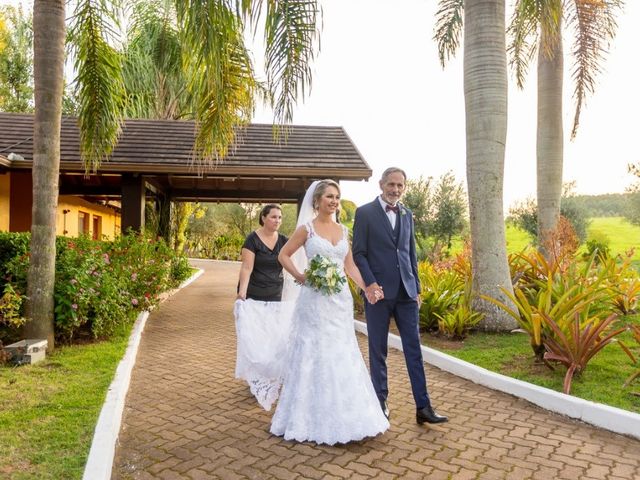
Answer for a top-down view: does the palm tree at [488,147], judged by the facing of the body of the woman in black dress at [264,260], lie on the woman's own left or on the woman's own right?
on the woman's own left

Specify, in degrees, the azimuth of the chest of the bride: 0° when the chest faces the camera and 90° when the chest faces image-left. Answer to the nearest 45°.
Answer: approximately 315°

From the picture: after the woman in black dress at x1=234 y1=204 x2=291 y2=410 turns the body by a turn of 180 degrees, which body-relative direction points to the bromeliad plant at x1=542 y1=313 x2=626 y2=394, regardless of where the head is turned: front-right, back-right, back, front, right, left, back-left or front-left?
back-right

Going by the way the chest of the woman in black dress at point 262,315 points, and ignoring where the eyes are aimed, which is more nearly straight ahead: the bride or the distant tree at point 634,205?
the bride

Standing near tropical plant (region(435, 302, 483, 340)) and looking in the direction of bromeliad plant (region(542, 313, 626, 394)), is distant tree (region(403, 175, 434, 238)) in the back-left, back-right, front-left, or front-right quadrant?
back-left

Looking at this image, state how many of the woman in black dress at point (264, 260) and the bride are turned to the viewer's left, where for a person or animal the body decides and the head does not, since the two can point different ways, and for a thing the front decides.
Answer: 0

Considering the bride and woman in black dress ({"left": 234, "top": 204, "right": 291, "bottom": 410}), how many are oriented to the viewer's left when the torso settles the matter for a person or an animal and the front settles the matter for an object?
0

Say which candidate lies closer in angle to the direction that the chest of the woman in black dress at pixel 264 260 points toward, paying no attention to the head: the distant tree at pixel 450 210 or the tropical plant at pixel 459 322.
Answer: the tropical plant

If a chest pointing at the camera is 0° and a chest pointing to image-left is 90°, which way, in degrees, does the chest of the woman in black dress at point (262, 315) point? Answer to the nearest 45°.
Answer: approximately 315°

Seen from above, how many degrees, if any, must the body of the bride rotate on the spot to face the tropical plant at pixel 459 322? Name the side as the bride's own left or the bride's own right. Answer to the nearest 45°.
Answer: approximately 90° to the bride's own left

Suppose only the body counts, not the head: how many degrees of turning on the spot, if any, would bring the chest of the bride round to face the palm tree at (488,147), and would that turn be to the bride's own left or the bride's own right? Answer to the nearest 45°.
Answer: approximately 90° to the bride's own left

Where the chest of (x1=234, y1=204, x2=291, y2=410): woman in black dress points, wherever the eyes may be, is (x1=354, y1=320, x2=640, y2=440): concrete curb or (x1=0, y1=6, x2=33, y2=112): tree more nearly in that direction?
the concrete curb

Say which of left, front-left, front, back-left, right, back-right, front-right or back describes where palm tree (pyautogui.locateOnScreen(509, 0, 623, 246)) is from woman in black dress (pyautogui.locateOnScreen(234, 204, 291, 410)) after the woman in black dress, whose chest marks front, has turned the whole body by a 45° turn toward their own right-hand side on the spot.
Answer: back-left

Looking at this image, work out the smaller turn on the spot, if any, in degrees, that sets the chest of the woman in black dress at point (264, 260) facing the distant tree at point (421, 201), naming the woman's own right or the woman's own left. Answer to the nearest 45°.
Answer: approximately 90° to the woman's own left

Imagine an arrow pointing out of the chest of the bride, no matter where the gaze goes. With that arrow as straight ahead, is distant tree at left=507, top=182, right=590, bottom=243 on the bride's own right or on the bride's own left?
on the bride's own left

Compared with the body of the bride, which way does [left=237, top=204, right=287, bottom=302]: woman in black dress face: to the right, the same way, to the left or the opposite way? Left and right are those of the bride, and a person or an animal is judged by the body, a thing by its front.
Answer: the same way
